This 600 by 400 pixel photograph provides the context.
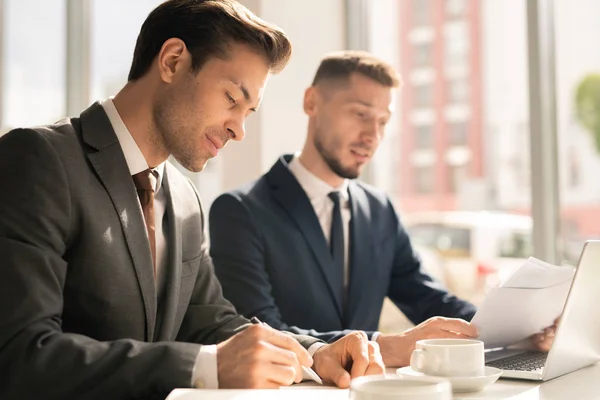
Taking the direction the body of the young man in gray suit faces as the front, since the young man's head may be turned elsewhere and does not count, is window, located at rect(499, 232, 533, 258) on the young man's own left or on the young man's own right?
on the young man's own left

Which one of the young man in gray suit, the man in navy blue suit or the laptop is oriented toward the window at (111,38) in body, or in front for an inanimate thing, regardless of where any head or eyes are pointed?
the laptop

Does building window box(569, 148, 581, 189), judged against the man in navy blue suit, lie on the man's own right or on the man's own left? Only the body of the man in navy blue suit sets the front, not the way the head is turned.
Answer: on the man's own left

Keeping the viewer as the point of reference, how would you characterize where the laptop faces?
facing away from the viewer and to the left of the viewer

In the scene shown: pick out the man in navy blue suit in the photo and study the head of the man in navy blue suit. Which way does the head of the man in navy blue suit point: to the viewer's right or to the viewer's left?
to the viewer's right

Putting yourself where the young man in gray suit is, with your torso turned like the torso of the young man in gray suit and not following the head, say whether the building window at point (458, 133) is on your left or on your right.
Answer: on your left

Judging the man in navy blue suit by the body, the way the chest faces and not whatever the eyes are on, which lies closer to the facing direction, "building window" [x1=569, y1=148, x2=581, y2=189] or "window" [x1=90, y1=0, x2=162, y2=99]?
the building window

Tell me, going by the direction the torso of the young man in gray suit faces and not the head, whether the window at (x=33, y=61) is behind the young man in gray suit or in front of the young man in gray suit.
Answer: behind

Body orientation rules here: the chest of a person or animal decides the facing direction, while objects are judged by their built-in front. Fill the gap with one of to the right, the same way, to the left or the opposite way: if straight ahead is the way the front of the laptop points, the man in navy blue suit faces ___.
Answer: the opposite way

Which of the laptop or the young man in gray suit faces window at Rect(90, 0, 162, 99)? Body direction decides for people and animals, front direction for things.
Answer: the laptop
